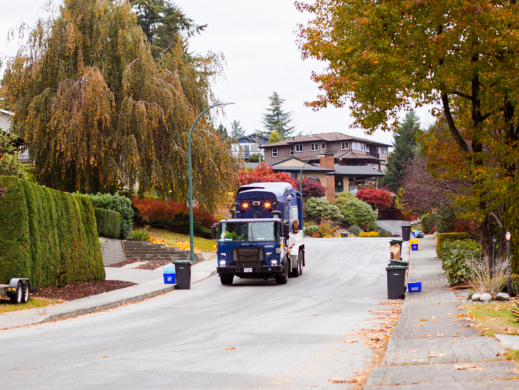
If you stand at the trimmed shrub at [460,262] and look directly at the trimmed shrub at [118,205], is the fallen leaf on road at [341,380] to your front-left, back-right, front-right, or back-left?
back-left

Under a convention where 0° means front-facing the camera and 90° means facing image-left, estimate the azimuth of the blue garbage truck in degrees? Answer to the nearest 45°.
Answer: approximately 0°

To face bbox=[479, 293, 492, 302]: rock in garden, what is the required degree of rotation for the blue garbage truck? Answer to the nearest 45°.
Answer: approximately 45° to its left

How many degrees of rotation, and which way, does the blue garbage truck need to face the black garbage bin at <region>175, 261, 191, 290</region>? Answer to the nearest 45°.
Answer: approximately 90° to its right

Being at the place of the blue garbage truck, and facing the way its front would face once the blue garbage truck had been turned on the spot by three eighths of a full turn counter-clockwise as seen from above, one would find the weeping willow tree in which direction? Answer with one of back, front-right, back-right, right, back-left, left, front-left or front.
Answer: left

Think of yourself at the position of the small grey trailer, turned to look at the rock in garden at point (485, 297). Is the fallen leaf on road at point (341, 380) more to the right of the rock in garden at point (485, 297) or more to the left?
right

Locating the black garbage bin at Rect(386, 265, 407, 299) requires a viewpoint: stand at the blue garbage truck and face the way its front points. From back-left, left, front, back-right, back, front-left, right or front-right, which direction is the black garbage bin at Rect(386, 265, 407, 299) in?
front-left

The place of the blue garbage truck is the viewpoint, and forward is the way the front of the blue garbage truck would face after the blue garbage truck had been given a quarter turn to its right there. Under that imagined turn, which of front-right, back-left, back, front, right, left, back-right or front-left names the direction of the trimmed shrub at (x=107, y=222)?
front-right

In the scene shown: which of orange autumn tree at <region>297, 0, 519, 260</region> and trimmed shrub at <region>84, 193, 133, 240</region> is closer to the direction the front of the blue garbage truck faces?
the orange autumn tree

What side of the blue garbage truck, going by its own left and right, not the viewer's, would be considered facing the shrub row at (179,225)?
back

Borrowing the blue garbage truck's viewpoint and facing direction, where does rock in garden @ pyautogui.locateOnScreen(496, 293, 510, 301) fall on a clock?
The rock in garden is roughly at 11 o'clock from the blue garbage truck.

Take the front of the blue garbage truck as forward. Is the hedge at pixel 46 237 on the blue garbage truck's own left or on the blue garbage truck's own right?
on the blue garbage truck's own right

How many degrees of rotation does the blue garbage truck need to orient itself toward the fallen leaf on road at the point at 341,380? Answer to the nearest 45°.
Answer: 0° — it already faces it

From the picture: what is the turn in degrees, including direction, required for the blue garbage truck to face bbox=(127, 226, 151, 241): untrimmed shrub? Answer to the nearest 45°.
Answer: approximately 135° to its right
